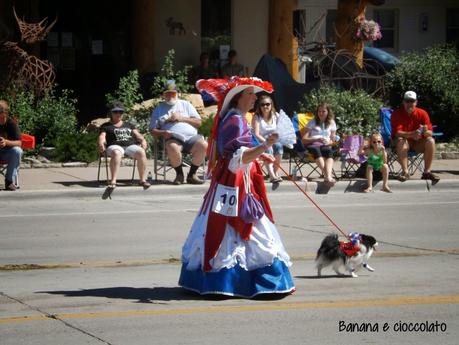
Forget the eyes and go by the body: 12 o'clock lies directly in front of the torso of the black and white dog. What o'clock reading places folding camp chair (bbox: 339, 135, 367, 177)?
The folding camp chair is roughly at 9 o'clock from the black and white dog.

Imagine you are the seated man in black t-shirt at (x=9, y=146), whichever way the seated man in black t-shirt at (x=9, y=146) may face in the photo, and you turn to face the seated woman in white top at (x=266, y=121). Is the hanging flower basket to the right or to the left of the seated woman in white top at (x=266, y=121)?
left

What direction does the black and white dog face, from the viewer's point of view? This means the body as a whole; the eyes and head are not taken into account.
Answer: to the viewer's right

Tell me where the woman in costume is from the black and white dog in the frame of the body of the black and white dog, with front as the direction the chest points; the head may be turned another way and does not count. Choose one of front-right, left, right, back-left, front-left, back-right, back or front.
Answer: back-right

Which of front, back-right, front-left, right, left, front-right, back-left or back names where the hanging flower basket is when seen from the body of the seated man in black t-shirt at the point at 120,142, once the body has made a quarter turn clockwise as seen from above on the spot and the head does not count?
back-right

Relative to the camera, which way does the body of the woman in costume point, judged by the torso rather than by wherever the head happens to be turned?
to the viewer's right

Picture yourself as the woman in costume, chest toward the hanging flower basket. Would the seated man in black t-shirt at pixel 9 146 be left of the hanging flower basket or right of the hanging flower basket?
left

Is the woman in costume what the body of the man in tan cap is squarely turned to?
yes
